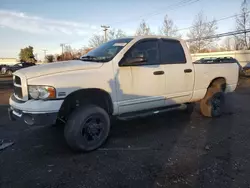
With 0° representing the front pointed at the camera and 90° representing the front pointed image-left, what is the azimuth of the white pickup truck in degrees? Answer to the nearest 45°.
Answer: approximately 45°
